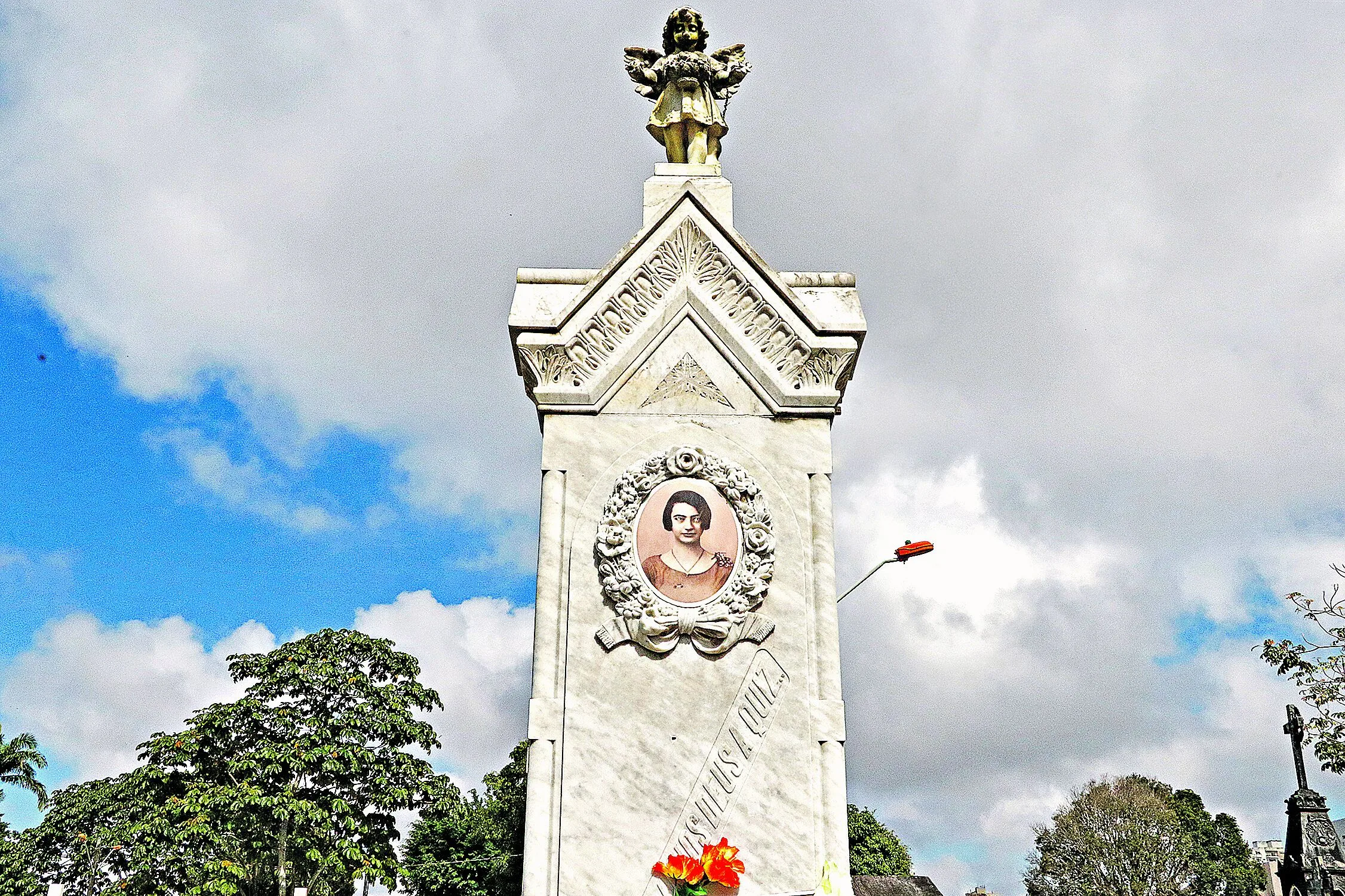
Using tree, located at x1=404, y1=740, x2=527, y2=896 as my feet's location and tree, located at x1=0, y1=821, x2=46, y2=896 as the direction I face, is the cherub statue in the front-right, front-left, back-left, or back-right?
back-left

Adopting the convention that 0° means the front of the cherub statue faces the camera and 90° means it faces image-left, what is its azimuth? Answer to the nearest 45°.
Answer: approximately 0°

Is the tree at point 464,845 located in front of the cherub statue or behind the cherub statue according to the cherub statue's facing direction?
behind

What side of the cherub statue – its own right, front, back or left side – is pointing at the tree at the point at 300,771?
back

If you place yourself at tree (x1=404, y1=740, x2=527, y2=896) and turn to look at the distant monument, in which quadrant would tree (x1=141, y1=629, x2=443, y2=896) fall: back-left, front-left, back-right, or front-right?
back-right

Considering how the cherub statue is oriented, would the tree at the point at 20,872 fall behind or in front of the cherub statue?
behind
